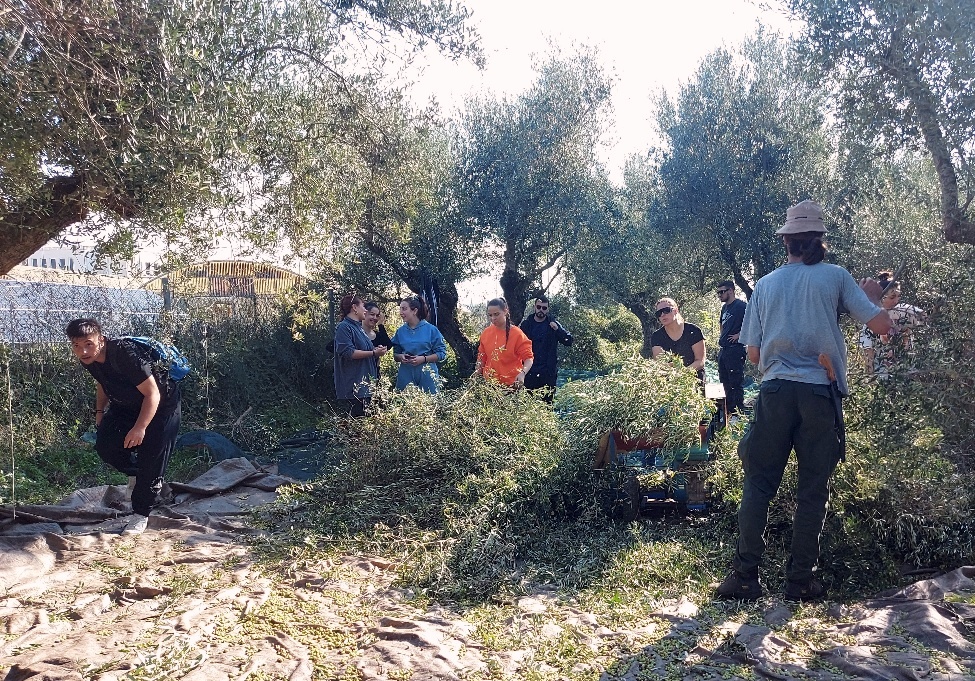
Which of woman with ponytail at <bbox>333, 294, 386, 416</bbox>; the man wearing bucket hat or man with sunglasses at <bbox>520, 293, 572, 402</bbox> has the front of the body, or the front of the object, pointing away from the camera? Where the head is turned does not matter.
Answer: the man wearing bucket hat

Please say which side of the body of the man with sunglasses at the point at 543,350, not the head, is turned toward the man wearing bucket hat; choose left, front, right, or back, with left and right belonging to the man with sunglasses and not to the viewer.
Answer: front

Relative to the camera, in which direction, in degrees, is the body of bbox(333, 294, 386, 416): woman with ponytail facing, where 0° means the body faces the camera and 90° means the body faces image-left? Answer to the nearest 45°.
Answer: approximately 270°

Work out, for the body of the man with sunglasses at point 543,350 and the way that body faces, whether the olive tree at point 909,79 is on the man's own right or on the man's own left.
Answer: on the man's own left

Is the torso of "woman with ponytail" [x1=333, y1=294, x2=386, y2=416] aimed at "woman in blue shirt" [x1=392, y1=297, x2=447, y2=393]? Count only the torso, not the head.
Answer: yes

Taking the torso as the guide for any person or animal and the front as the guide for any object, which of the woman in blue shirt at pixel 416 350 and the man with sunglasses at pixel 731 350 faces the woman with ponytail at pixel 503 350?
the man with sunglasses

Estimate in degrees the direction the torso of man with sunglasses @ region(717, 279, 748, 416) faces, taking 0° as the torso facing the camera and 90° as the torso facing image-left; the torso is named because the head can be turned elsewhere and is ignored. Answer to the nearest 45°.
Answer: approximately 45°

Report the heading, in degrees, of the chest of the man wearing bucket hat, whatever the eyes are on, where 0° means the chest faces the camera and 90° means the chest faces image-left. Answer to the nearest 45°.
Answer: approximately 180°

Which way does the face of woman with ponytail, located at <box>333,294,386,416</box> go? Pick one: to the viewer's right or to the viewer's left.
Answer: to the viewer's right

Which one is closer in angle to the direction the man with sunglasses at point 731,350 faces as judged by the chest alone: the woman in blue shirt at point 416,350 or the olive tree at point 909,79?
the woman in blue shirt

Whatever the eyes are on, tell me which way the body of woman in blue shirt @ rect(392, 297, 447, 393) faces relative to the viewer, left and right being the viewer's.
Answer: facing the viewer and to the left of the viewer

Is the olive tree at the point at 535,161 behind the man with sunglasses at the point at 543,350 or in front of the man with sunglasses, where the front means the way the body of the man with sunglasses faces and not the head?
behind

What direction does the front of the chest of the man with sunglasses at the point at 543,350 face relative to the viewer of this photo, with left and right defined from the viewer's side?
facing the viewer

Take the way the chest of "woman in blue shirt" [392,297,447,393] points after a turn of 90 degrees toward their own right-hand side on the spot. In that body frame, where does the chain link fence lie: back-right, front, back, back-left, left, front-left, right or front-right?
front
